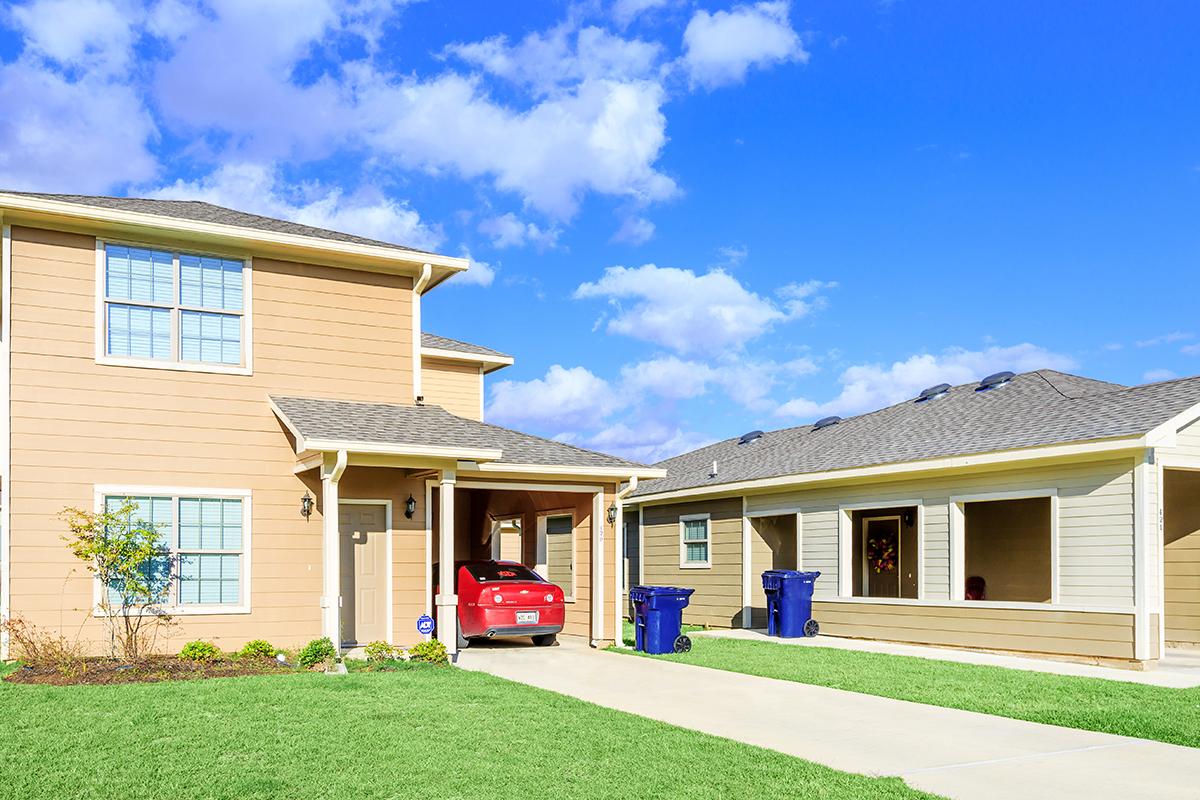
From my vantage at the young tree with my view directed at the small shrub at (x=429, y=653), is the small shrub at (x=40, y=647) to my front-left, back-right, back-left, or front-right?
back-right

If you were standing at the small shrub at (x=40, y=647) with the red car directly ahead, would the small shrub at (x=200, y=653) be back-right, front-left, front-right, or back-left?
front-right

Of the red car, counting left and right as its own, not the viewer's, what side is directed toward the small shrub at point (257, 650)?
left

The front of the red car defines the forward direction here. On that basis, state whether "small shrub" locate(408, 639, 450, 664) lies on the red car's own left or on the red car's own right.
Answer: on the red car's own left

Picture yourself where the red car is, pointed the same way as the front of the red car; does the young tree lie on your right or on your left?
on your left

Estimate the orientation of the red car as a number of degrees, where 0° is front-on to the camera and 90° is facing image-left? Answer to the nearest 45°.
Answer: approximately 135°

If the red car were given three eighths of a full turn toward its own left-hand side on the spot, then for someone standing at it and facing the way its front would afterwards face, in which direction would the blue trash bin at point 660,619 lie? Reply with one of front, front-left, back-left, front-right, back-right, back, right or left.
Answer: left
